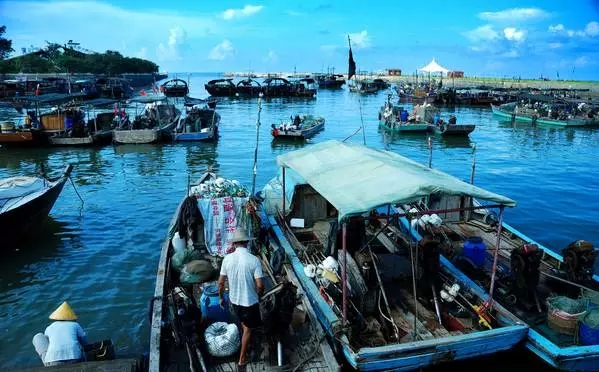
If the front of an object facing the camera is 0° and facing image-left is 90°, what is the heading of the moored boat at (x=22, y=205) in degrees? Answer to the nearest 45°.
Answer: approximately 225°

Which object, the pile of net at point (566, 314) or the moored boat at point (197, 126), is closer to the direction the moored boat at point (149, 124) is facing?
the moored boat

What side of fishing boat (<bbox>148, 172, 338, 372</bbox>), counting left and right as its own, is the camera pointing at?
back

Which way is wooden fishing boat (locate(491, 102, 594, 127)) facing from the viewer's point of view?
to the viewer's left

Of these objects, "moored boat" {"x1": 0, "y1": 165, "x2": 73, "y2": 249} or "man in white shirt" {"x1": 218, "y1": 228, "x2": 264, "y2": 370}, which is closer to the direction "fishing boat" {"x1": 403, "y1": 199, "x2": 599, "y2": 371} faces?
the moored boat

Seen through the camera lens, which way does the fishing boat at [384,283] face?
facing away from the viewer and to the left of the viewer

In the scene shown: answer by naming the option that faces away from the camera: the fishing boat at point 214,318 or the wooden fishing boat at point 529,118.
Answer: the fishing boat

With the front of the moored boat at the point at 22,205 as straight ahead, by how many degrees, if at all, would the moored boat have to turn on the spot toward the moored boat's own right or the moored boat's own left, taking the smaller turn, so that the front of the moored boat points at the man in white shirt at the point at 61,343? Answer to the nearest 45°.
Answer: approximately 135° to the moored boat's own right

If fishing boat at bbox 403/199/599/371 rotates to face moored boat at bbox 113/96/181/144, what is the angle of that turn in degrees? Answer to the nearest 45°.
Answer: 0° — it already faces it

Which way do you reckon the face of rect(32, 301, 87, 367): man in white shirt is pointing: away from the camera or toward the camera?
away from the camera

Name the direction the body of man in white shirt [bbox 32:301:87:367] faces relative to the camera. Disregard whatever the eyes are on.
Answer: away from the camera
